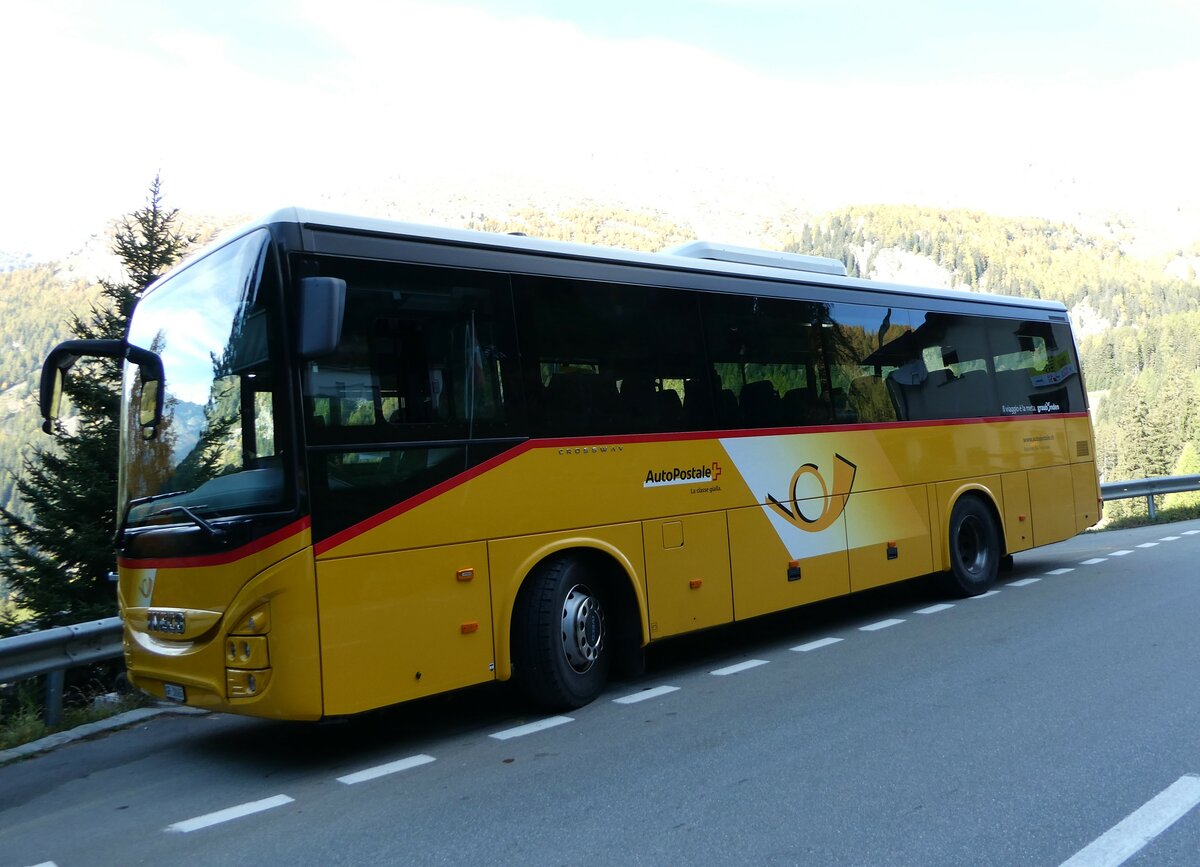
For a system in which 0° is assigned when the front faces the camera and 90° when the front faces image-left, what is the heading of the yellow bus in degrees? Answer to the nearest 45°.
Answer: approximately 45°

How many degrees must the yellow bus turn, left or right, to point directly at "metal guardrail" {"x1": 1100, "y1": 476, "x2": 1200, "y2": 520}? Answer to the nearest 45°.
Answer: approximately 180°

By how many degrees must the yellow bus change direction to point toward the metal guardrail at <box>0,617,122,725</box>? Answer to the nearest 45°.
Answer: approximately 45° to its right

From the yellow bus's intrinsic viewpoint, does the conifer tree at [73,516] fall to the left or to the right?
on its right
